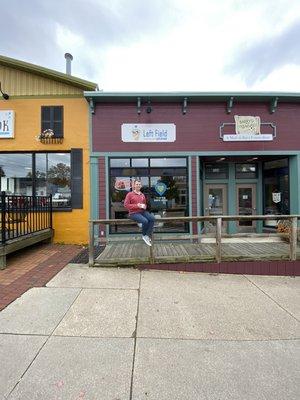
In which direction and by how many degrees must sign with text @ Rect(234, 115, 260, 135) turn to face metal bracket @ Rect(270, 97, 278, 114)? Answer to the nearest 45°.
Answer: approximately 90° to its left

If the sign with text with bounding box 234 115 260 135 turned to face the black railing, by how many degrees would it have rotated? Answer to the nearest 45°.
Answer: approximately 45° to its right

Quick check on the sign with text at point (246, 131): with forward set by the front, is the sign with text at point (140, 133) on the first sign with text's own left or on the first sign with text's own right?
on the first sign with text's own right

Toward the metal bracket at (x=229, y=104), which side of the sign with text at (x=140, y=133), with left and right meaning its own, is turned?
left

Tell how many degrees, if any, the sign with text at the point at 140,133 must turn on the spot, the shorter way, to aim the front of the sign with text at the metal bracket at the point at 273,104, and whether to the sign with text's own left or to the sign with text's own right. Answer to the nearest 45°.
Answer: approximately 90° to the sign with text's own left
